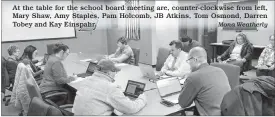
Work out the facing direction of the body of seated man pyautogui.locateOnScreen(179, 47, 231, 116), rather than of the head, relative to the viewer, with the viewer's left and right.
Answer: facing away from the viewer and to the left of the viewer

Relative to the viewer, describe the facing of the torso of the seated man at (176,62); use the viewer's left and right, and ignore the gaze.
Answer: facing the viewer and to the left of the viewer

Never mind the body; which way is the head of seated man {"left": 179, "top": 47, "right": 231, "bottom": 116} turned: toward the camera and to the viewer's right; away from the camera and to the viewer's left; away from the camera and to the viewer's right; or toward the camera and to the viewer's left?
away from the camera and to the viewer's left

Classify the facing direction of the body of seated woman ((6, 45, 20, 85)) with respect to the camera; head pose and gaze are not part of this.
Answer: to the viewer's right

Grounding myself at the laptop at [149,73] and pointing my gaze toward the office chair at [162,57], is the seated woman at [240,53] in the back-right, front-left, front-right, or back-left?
front-right

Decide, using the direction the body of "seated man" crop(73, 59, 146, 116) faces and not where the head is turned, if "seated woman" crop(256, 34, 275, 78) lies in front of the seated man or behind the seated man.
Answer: in front

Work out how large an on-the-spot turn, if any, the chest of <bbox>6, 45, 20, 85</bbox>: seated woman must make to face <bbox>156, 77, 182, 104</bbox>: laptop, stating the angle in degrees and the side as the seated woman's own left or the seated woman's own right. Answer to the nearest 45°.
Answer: approximately 45° to the seated woman's own right

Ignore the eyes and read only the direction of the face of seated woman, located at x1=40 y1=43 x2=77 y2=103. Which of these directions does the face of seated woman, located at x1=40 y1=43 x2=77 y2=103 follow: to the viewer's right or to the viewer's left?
to the viewer's right

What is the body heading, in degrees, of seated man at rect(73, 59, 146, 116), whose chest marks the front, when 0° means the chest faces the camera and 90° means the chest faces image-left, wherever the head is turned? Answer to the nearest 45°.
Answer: approximately 225°

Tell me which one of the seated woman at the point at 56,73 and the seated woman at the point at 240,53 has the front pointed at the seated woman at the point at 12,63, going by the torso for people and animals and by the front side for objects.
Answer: the seated woman at the point at 240,53

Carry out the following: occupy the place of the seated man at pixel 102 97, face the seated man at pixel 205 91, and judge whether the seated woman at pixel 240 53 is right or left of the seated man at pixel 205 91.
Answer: left

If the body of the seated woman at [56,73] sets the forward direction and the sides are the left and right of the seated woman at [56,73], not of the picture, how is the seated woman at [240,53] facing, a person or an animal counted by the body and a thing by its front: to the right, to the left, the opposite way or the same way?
the opposite way

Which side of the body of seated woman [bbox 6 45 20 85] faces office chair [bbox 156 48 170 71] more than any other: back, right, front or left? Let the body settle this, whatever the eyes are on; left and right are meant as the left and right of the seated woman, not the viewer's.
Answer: front

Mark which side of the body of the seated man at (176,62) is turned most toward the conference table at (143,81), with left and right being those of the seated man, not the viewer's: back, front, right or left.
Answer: front
